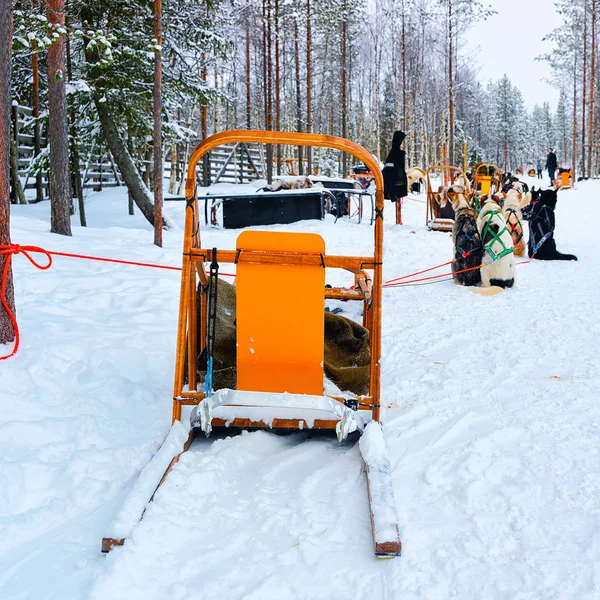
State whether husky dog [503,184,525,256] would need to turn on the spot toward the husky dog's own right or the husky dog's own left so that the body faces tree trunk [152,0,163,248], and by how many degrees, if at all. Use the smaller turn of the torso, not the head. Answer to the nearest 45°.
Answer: approximately 90° to the husky dog's own left

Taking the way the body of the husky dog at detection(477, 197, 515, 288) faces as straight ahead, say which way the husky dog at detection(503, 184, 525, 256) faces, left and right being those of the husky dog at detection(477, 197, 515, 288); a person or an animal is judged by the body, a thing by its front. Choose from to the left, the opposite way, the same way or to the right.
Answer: the same way

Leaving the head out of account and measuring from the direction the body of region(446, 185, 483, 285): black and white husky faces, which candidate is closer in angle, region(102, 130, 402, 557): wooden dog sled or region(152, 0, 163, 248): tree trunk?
the tree trunk

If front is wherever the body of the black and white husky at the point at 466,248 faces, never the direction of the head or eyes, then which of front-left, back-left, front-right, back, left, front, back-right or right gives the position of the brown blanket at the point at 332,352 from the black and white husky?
back

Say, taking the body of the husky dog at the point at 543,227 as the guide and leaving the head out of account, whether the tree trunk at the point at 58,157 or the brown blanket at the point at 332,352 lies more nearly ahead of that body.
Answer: the tree trunk

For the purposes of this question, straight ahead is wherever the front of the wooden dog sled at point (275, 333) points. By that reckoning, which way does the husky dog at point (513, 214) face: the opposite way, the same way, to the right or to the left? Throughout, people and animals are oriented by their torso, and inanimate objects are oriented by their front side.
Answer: the same way

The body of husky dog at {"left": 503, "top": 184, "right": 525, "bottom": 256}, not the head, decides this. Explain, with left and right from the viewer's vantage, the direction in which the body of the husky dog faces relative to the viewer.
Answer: facing away from the viewer

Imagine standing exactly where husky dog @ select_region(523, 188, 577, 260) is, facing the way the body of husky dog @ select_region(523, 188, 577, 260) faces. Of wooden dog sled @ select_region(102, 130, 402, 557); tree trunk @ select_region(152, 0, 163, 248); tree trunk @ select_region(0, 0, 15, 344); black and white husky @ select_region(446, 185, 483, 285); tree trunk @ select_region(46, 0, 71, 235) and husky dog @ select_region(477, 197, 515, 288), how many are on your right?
0

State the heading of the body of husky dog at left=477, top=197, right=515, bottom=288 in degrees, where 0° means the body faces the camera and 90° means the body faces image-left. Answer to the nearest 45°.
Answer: approximately 180°

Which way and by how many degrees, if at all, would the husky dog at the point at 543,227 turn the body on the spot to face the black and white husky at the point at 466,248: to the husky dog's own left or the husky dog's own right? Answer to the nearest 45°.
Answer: approximately 135° to the husky dog's own left

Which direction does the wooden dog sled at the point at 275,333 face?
away from the camera

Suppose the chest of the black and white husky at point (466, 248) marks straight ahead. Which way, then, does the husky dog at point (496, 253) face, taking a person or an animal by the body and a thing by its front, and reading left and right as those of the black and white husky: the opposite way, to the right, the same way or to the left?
the same way

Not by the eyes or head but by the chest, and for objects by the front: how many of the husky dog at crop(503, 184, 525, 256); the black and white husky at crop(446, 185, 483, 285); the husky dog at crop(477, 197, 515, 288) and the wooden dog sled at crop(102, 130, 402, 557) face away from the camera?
4

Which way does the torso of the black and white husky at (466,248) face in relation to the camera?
away from the camera

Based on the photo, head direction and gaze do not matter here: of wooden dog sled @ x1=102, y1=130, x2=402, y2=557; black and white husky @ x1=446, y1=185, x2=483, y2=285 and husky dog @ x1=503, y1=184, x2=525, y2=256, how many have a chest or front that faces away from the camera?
3
